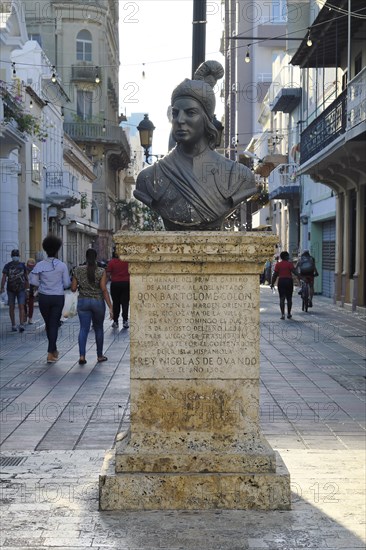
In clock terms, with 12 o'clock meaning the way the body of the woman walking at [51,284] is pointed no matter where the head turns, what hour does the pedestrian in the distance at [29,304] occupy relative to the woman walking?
The pedestrian in the distance is roughly at 12 o'clock from the woman walking.

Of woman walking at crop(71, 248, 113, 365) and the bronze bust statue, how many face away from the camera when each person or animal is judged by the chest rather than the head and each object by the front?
1

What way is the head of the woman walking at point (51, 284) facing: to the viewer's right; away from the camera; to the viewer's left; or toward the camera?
away from the camera

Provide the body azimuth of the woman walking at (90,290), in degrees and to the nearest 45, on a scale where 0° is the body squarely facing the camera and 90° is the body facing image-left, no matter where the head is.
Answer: approximately 180°

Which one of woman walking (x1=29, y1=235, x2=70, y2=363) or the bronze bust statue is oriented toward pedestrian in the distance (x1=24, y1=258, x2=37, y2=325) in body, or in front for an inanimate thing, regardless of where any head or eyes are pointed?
the woman walking

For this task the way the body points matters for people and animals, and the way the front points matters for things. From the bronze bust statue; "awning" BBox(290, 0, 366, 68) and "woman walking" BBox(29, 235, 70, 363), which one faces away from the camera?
the woman walking

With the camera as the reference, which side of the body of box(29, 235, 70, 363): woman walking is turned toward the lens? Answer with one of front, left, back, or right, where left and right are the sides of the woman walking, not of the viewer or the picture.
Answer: back

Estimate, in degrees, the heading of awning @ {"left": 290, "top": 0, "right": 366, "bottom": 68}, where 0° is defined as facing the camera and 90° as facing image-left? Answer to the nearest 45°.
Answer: approximately 90°

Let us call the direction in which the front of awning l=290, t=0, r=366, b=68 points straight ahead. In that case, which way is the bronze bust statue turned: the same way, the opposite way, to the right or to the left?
to the left

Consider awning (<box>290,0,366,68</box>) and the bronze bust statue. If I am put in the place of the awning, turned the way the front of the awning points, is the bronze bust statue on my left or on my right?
on my left

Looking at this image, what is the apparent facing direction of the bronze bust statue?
toward the camera
